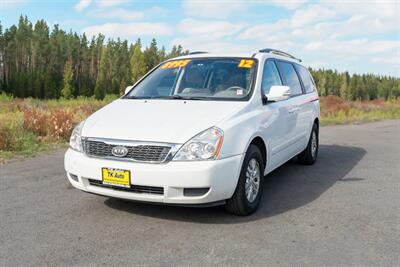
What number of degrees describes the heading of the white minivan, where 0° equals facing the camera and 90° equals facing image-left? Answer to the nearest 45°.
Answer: approximately 45°
